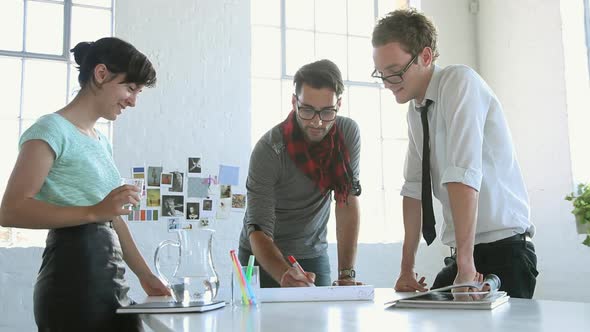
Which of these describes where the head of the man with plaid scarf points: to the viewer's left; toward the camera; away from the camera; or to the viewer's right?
toward the camera

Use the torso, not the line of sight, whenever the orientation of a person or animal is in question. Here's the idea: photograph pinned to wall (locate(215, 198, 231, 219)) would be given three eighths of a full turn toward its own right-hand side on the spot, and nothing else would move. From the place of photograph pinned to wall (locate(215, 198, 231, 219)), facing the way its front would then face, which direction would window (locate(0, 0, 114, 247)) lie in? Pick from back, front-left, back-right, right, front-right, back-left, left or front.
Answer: front-left

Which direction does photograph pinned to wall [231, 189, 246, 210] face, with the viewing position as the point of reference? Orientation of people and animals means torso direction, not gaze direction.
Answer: facing the viewer

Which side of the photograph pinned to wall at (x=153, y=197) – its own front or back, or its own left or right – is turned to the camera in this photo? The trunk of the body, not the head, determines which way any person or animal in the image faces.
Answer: front

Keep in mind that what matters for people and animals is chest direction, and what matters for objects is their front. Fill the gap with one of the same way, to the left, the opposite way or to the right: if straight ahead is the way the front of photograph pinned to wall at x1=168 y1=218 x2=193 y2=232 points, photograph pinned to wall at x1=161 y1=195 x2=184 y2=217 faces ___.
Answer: the same way

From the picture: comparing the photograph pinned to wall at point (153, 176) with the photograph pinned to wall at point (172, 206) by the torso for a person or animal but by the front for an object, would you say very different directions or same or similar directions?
same or similar directions

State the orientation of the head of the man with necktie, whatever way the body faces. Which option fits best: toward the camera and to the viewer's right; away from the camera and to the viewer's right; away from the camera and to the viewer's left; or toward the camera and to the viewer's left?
toward the camera and to the viewer's left

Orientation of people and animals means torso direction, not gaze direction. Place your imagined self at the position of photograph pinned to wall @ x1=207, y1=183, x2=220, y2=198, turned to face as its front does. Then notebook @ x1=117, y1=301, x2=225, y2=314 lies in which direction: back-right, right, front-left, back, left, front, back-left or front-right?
front

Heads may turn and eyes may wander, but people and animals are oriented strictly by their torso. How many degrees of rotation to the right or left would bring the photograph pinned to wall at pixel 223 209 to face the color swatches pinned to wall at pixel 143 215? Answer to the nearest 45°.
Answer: approximately 90° to its right

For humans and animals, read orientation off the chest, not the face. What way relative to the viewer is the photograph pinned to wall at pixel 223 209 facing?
toward the camera

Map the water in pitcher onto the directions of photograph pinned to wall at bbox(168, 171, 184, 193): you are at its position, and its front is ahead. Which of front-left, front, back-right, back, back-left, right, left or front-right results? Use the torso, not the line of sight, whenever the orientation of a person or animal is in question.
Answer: front

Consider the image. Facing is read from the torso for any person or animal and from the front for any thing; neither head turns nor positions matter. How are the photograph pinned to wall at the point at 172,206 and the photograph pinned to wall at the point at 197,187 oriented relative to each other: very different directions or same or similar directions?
same or similar directions

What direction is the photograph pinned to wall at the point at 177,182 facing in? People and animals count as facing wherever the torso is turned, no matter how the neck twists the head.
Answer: toward the camera

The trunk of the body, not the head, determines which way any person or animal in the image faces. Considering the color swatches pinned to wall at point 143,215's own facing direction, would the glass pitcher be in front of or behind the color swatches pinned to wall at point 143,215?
in front

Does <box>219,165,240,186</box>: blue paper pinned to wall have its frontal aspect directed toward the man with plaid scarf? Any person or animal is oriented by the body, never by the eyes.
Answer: yes
